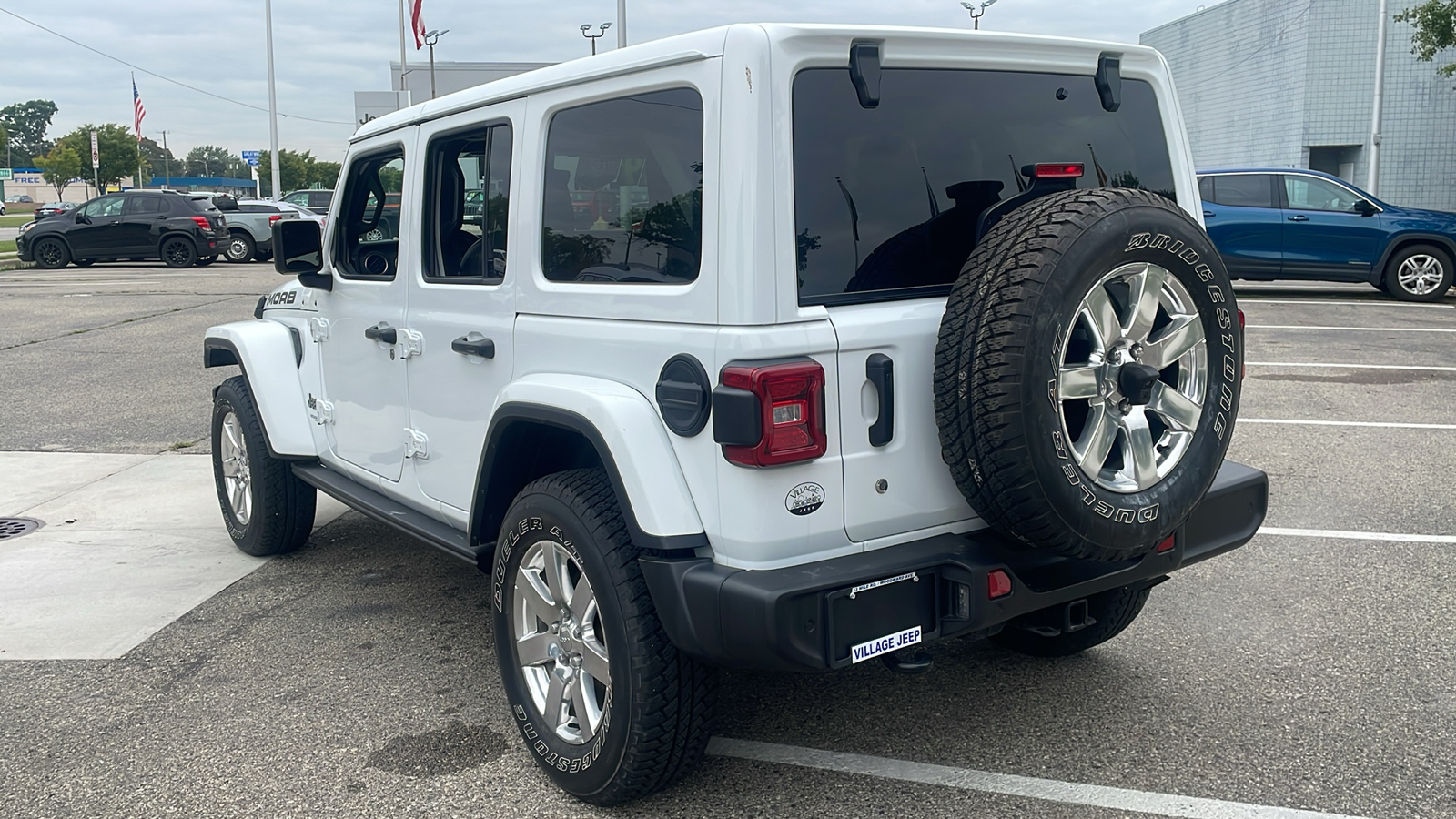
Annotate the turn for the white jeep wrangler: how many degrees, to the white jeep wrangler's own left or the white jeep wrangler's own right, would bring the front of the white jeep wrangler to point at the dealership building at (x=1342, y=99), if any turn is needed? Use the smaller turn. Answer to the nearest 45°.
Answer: approximately 90° to the white jeep wrangler's own right

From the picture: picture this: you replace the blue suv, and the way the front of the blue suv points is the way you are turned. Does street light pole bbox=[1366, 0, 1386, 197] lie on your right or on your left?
on your left

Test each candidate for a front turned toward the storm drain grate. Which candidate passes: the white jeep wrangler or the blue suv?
the white jeep wrangler

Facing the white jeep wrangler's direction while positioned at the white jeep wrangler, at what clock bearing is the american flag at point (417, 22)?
The american flag is roughly at 1 o'clock from the white jeep wrangler.

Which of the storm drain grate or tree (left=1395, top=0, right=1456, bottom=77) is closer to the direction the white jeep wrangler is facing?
the storm drain grate

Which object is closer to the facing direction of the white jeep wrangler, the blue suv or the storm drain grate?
the storm drain grate

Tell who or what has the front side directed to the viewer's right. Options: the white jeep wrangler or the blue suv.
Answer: the blue suv

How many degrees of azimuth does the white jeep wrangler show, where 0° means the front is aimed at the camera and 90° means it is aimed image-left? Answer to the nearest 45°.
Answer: approximately 135°

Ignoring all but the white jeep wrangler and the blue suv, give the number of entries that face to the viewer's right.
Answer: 1

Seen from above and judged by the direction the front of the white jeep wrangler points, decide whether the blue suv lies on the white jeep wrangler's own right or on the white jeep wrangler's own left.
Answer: on the white jeep wrangler's own right

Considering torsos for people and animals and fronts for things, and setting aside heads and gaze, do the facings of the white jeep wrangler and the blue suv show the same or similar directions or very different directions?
very different directions

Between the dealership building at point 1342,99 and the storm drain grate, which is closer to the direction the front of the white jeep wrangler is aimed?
the storm drain grate

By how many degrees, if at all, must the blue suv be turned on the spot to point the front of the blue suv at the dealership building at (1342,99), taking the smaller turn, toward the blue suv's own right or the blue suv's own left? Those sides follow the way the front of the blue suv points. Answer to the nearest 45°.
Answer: approximately 90° to the blue suv's own left

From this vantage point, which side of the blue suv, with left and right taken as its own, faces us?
right
